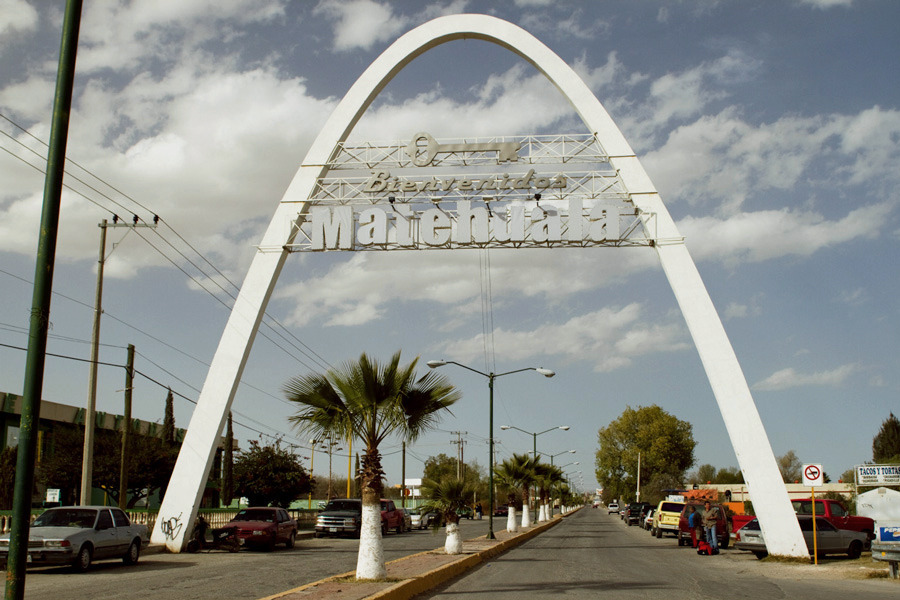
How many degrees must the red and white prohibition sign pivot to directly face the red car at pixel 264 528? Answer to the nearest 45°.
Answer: approximately 90° to its right

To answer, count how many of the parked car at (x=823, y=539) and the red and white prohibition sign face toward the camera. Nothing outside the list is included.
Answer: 1

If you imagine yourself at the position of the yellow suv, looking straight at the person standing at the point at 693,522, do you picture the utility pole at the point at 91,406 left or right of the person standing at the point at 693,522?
right

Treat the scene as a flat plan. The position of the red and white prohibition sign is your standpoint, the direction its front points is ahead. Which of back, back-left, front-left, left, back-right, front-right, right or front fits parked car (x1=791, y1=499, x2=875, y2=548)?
back
